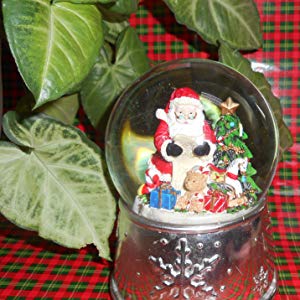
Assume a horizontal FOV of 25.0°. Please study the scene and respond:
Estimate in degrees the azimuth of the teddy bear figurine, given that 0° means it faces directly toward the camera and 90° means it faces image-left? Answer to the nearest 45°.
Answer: approximately 45°

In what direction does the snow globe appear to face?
toward the camera

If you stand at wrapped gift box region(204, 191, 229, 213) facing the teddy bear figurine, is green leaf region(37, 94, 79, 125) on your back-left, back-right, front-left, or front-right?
front-right
